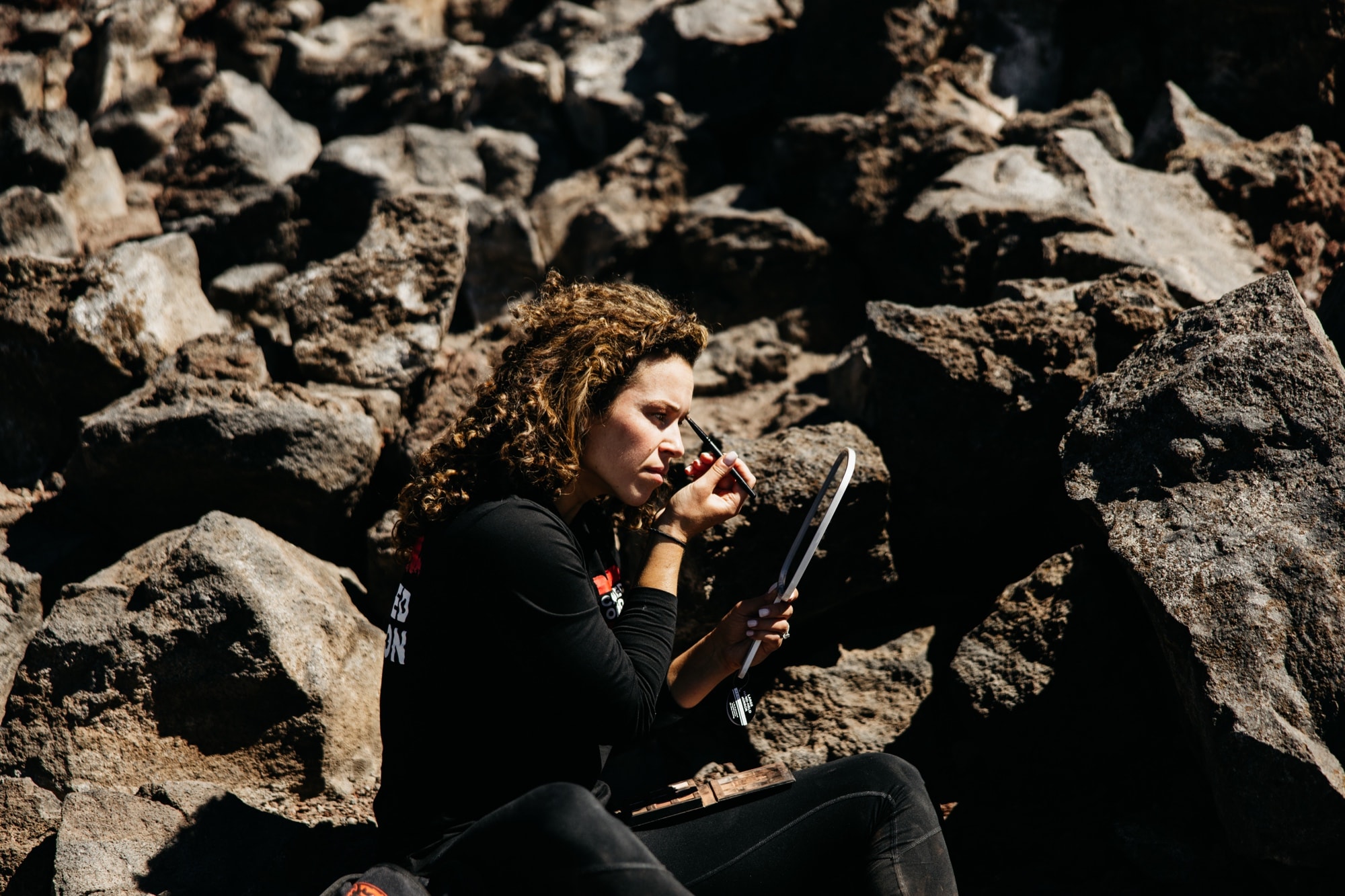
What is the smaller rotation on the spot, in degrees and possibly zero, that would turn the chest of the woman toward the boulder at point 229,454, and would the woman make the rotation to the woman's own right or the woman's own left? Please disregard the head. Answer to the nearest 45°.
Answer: approximately 135° to the woman's own left

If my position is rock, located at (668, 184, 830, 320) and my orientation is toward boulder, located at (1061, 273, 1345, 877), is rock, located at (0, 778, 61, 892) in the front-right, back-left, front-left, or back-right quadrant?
front-right

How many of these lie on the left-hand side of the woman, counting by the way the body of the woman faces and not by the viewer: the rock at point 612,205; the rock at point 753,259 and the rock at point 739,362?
3

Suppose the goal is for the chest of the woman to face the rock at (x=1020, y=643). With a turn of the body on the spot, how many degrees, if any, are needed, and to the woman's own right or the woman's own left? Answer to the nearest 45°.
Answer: approximately 45° to the woman's own left

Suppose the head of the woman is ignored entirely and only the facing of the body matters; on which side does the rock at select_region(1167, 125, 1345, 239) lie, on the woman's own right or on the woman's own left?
on the woman's own left

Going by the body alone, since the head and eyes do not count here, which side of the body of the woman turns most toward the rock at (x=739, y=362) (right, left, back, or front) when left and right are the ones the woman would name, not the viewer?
left

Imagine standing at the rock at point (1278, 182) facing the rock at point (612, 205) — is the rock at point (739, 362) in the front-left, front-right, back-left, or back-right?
front-left

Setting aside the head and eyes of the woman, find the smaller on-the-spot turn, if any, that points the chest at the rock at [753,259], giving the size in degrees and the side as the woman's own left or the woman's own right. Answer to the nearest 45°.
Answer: approximately 90° to the woman's own left

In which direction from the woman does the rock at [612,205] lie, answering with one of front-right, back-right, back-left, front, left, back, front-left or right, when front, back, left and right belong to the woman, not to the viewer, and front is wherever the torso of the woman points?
left

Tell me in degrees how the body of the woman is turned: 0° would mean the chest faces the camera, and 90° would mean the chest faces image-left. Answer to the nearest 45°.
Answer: approximately 270°

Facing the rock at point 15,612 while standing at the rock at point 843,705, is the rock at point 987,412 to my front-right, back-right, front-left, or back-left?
back-right
